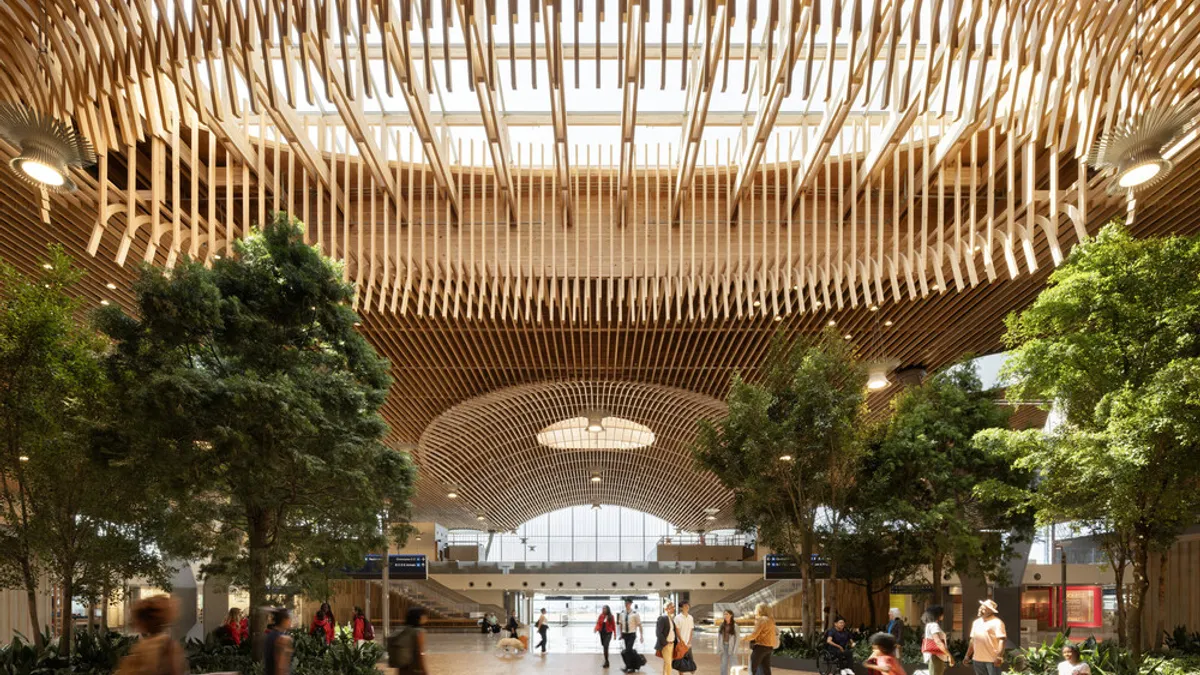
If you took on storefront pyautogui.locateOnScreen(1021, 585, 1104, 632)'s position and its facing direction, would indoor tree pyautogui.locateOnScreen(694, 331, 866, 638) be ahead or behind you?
ahead

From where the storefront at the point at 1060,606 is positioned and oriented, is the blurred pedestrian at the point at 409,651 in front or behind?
in front

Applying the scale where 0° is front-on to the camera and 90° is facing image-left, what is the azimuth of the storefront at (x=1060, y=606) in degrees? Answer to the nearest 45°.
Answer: approximately 0°

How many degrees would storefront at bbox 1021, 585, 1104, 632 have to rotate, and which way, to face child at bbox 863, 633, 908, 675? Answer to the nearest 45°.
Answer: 0° — it already faces them

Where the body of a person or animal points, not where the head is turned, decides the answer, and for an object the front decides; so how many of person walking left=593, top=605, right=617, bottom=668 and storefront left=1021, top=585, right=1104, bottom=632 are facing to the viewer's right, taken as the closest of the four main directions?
0

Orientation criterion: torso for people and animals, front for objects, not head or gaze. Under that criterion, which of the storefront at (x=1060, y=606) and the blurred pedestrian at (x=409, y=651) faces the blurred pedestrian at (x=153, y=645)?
the storefront
